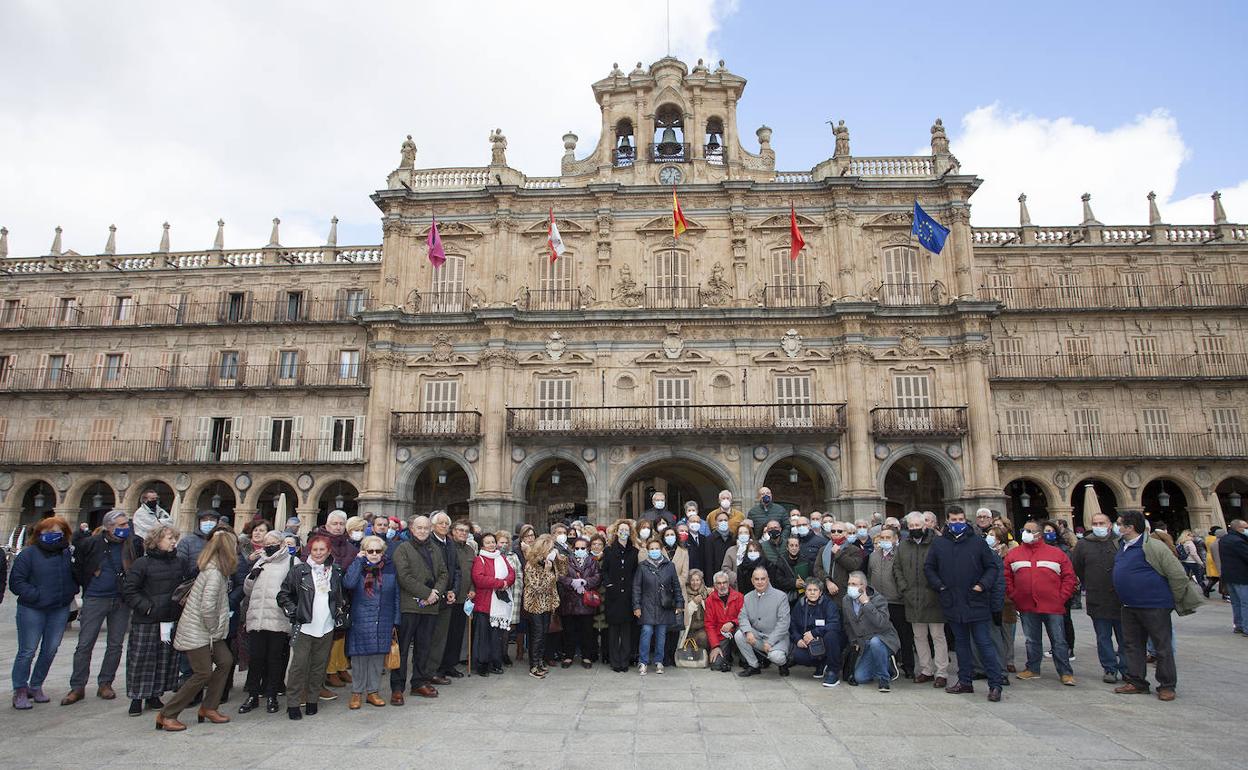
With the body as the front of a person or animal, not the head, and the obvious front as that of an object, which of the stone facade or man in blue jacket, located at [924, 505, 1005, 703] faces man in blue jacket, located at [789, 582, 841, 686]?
the stone facade

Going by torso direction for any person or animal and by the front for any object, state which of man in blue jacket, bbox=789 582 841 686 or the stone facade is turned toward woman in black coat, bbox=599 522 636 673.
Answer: the stone facade

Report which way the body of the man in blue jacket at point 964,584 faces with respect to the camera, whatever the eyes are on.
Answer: toward the camera

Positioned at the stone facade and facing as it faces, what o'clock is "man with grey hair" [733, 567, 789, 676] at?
The man with grey hair is roughly at 12 o'clock from the stone facade.

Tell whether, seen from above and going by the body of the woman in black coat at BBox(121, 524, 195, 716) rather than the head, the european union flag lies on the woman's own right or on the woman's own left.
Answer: on the woman's own left

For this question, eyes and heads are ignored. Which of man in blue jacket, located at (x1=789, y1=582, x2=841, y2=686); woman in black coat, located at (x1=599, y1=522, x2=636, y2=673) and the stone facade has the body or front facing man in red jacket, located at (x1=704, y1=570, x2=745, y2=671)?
the stone facade

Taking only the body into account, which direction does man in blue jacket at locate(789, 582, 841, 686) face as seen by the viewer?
toward the camera

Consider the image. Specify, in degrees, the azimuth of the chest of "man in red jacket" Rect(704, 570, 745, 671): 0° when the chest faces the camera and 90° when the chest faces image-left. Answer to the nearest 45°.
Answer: approximately 0°

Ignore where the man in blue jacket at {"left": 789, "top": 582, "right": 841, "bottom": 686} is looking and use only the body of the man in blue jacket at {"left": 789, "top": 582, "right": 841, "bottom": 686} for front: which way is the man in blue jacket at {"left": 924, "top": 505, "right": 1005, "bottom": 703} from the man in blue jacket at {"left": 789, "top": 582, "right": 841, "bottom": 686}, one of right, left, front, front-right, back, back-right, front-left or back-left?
left

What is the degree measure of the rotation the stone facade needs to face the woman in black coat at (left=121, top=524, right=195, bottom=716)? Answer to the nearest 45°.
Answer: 0° — it already faces them

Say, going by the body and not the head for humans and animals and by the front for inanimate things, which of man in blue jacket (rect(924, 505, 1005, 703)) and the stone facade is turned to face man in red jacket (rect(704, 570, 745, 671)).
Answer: the stone facade

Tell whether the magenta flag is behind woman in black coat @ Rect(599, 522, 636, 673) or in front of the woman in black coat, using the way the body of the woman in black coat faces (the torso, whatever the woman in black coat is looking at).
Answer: behind

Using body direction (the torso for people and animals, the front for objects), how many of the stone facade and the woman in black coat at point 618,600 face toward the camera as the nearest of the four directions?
2

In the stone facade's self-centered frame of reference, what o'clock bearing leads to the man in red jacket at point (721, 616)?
The man in red jacket is roughly at 12 o'clock from the stone facade.
